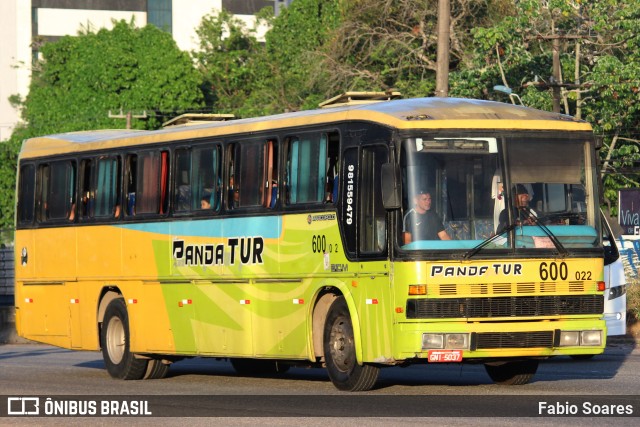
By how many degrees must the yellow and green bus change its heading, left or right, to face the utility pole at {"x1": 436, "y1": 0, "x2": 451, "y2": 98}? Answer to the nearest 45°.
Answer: approximately 135° to its left

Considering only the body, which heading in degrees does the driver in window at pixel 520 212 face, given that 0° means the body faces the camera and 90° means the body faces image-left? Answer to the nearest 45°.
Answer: approximately 315°
